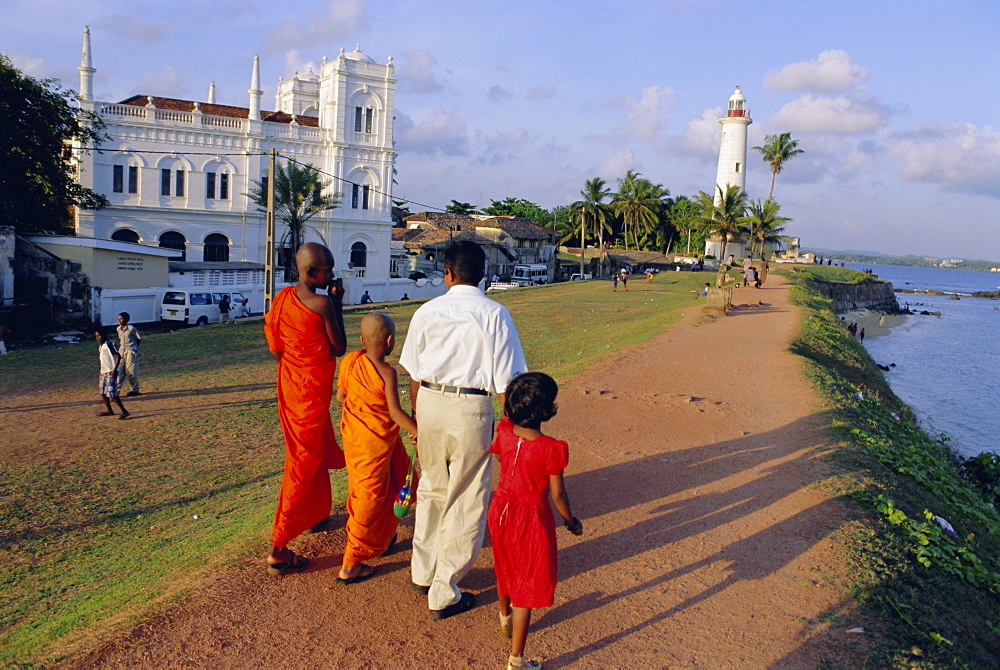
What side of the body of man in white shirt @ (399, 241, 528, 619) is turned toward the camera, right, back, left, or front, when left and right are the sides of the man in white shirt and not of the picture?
back

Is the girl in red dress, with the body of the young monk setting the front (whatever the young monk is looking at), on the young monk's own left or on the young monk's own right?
on the young monk's own right

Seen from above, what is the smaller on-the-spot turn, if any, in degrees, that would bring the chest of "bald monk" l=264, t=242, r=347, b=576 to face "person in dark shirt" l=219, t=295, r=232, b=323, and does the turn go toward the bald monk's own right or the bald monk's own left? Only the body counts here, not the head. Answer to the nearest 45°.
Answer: approximately 45° to the bald monk's own left

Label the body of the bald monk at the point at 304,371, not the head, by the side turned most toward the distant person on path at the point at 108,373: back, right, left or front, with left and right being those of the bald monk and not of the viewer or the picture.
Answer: left

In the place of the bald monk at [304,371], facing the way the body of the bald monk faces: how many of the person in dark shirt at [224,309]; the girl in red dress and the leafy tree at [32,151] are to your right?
1

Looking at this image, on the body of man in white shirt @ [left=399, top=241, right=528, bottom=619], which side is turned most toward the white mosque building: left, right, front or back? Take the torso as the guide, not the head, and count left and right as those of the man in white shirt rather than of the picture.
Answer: front

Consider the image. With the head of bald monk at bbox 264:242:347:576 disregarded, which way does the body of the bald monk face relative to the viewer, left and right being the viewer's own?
facing away from the viewer and to the right of the viewer

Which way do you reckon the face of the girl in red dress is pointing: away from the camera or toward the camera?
away from the camera

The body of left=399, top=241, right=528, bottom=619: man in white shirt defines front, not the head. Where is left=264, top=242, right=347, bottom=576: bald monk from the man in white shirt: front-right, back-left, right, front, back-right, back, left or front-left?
front-left

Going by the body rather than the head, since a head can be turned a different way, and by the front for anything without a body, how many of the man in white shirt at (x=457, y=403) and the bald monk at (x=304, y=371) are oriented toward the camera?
0

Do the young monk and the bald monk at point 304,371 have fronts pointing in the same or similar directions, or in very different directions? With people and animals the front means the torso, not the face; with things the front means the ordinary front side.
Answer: same or similar directions

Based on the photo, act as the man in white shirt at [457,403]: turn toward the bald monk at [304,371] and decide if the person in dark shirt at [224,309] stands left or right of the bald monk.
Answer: right

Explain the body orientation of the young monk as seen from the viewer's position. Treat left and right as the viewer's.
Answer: facing away from the viewer and to the right of the viewer

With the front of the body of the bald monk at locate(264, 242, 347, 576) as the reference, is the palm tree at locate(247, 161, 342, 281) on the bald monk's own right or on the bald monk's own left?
on the bald monk's own left

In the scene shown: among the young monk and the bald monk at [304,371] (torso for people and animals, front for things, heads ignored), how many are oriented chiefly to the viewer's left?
0

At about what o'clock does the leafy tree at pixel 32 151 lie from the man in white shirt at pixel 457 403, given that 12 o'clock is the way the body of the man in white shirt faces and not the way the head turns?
The leafy tree is roughly at 11 o'clock from the man in white shirt.
